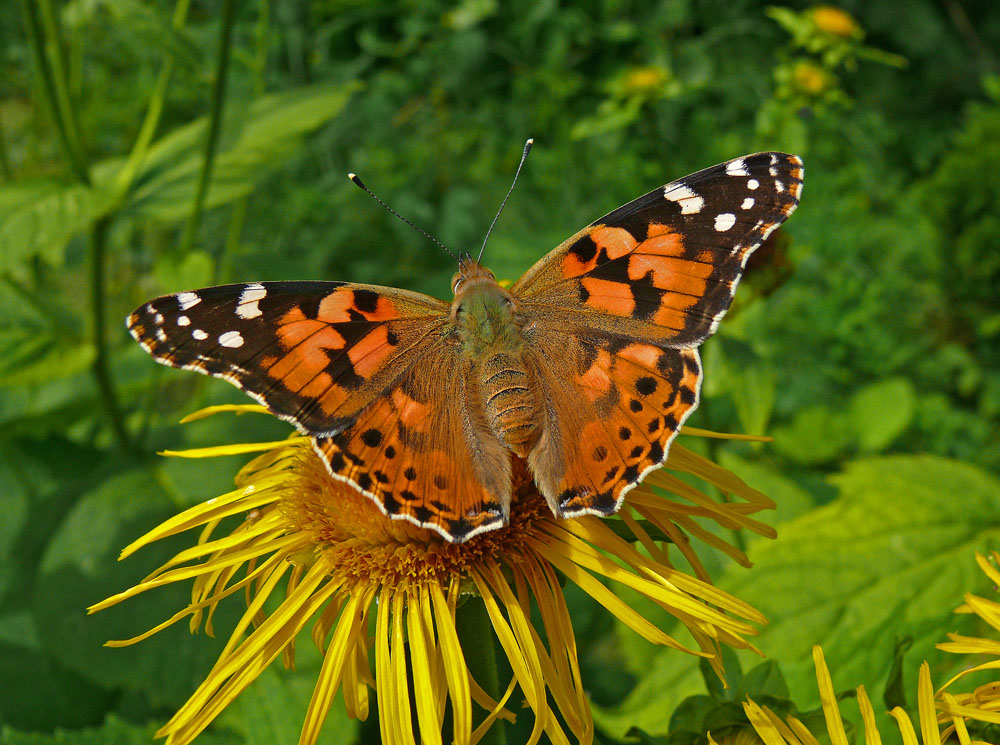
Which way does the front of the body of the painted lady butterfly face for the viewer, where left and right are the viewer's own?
facing away from the viewer

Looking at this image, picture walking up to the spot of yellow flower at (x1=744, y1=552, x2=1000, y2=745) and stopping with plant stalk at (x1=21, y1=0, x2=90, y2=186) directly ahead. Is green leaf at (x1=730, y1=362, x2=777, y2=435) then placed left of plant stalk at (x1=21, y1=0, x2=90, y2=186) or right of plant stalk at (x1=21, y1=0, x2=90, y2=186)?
right

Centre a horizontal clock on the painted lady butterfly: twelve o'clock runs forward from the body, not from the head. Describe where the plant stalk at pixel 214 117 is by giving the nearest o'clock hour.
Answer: The plant stalk is roughly at 11 o'clock from the painted lady butterfly.

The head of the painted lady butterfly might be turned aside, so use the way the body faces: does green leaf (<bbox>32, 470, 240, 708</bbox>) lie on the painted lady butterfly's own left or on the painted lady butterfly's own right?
on the painted lady butterfly's own left
